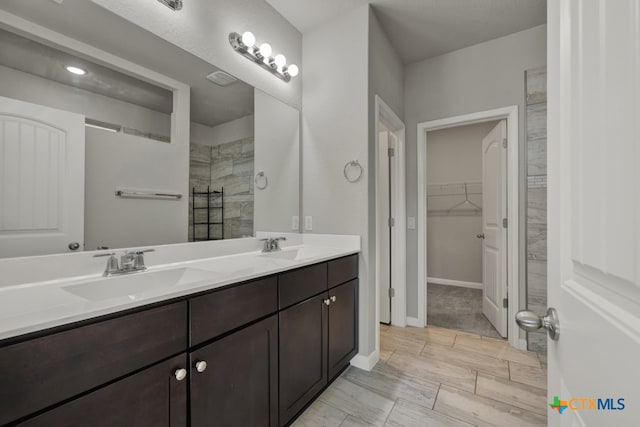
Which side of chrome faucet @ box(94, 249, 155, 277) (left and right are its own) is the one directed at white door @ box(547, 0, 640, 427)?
front

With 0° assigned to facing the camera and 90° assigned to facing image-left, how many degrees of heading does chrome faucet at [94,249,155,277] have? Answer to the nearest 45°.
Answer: approximately 315°

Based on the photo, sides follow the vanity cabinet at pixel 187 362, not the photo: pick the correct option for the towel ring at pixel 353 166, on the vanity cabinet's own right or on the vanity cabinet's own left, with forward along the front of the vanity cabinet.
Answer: on the vanity cabinet's own left

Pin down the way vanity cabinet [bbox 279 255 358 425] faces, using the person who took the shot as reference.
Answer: facing the viewer and to the right of the viewer

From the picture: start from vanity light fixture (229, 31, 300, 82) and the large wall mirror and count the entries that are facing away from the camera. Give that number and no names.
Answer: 0

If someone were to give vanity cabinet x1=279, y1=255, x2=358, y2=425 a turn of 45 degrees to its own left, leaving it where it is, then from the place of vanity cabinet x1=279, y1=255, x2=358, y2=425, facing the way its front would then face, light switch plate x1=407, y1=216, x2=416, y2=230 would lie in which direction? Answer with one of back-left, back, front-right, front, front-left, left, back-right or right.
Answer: front-left

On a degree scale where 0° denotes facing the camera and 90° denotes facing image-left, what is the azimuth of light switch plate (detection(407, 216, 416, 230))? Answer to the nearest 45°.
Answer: approximately 0°
